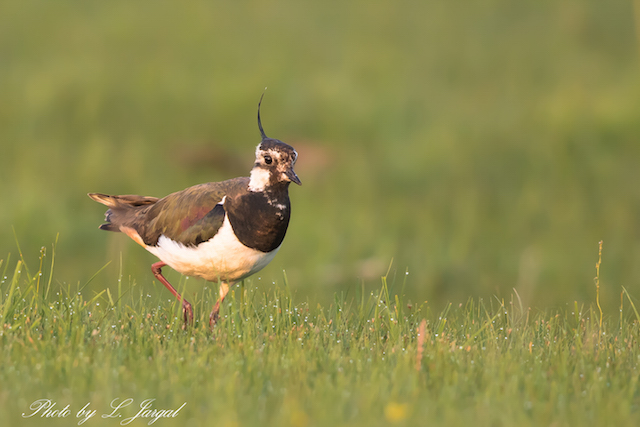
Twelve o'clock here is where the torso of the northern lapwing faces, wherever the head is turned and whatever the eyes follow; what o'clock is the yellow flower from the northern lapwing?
The yellow flower is roughly at 1 o'clock from the northern lapwing.

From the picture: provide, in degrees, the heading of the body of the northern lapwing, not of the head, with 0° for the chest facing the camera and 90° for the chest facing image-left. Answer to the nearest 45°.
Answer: approximately 315°
